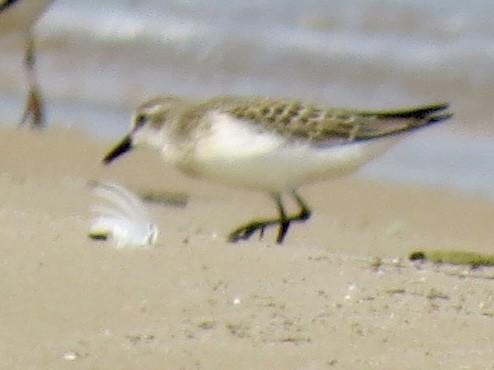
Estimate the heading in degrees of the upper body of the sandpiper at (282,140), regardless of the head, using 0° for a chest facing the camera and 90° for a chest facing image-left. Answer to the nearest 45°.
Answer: approximately 90°

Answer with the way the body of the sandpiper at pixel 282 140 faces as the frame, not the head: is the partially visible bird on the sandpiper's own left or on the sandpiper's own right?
on the sandpiper's own right
